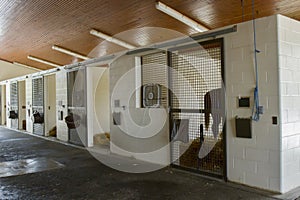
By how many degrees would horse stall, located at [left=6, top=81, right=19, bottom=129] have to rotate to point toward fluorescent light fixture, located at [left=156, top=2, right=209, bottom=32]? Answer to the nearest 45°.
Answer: approximately 45° to its left

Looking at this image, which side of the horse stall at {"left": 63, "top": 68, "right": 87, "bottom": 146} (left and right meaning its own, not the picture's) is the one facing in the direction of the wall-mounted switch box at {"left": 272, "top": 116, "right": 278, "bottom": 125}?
left

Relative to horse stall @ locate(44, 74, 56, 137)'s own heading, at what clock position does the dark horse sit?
The dark horse is roughly at 10 o'clock from the horse stall.

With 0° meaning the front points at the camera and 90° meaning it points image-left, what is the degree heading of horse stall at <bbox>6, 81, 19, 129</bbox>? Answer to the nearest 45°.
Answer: approximately 45°

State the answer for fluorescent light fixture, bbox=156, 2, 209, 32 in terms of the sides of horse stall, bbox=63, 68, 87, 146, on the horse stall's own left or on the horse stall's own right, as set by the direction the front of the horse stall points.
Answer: on the horse stall's own left

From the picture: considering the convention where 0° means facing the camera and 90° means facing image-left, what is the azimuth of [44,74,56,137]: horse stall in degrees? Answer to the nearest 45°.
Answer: approximately 45°

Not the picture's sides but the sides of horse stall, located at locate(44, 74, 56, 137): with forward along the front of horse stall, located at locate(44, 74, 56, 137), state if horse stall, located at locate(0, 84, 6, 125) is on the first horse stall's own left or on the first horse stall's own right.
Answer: on the first horse stall's own right

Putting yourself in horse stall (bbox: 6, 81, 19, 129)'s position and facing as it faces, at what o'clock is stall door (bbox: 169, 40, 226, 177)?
The stall door is roughly at 10 o'clock from the horse stall.

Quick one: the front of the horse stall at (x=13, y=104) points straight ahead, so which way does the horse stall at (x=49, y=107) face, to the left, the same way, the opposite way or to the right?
the same way

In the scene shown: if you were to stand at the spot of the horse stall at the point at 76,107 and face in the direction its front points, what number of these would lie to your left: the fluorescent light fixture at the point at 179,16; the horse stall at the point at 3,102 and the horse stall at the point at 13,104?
1

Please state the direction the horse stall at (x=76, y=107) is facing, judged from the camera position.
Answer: facing the viewer and to the left of the viewer

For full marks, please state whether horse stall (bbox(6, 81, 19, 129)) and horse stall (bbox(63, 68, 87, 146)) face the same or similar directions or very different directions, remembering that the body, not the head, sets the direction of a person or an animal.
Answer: same or similar directions

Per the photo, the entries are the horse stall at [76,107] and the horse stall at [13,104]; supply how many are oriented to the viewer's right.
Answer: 0

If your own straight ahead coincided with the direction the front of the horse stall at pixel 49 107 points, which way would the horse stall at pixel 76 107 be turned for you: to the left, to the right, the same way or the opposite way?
the same way

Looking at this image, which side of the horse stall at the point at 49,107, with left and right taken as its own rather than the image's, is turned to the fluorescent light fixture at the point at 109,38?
left
